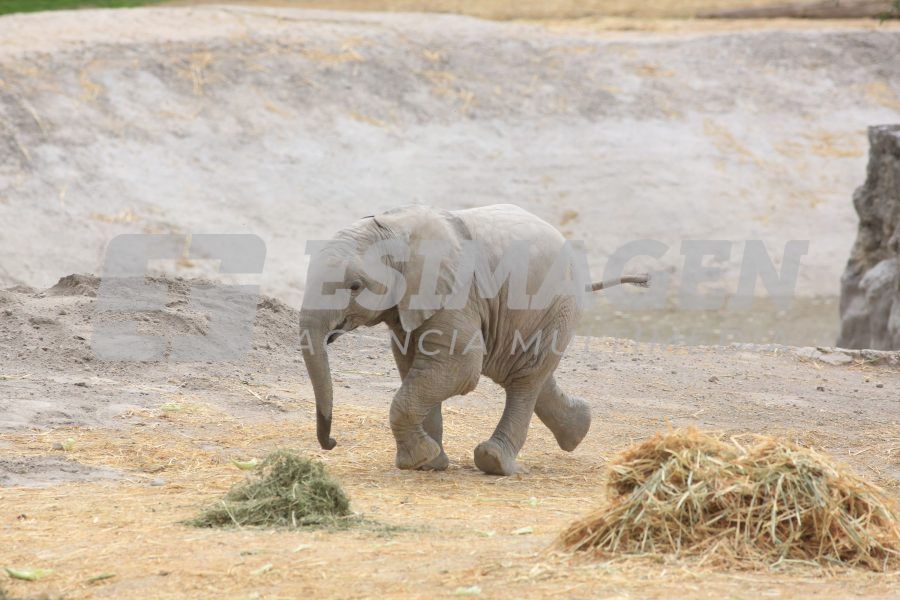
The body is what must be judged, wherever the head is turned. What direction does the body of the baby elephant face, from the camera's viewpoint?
to the viewer's left

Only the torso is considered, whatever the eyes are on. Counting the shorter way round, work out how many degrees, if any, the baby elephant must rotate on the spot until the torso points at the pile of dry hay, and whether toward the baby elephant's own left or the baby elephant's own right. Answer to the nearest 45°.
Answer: approximately 135° to the baby elephant's own left

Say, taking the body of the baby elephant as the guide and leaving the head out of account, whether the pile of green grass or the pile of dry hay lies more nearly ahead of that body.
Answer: the pile of green grass

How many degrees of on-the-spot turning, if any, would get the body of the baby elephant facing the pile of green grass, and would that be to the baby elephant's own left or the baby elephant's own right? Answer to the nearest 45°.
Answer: approximately 45° to the baby elephant's own left
